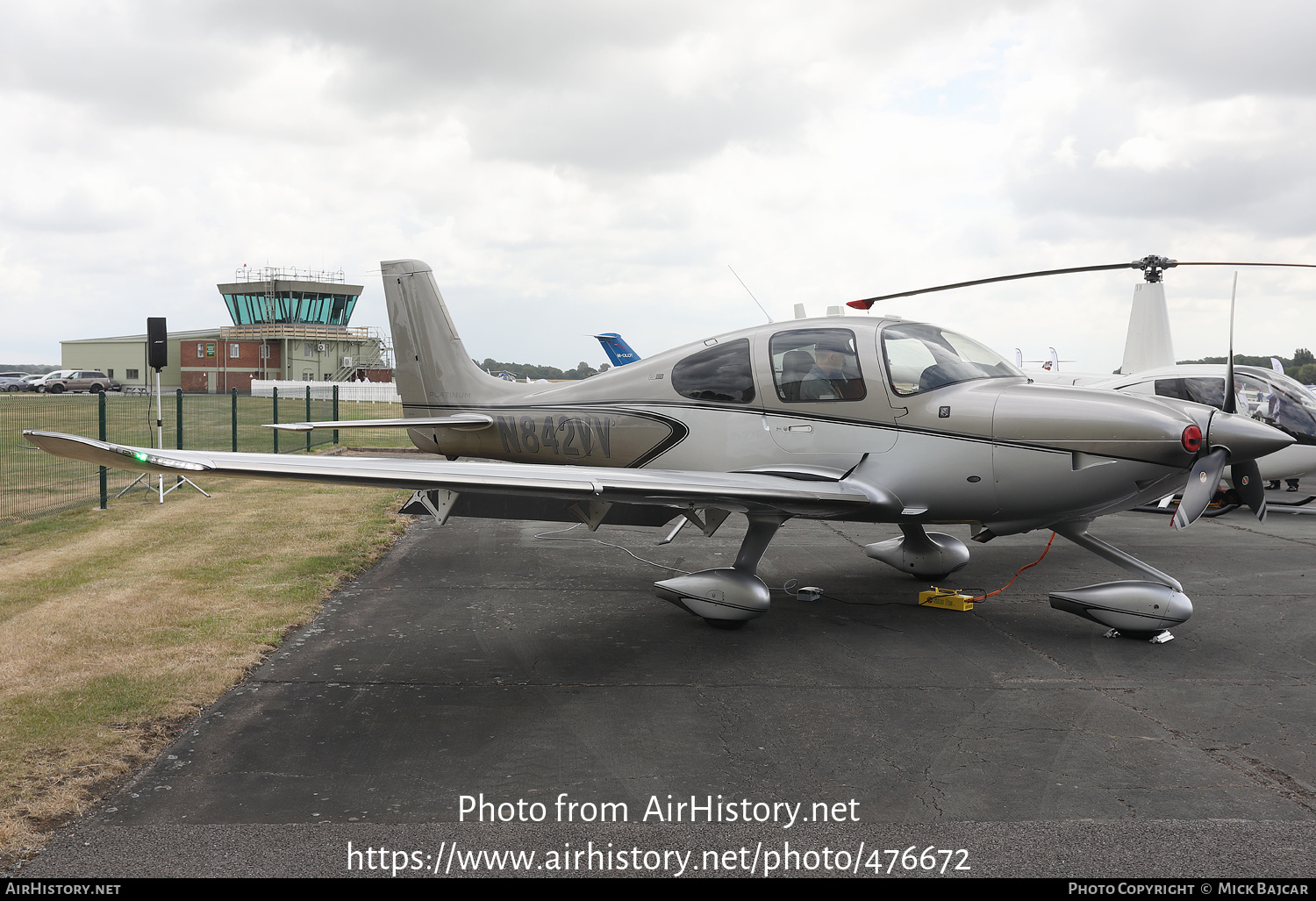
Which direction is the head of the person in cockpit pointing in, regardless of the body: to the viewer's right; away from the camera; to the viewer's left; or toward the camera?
to the viewer's right

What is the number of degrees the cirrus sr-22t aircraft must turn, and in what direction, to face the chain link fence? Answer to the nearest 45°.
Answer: approximately 180°

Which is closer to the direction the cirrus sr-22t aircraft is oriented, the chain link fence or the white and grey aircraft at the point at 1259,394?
the white and grey aircraft

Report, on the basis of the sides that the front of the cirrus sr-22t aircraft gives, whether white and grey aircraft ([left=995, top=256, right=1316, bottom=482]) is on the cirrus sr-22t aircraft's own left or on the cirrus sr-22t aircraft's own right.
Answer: on the cirrus sr-22t aircraft's own left

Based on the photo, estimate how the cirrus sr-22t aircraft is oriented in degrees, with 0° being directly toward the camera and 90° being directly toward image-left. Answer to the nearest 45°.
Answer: approximately 315°
